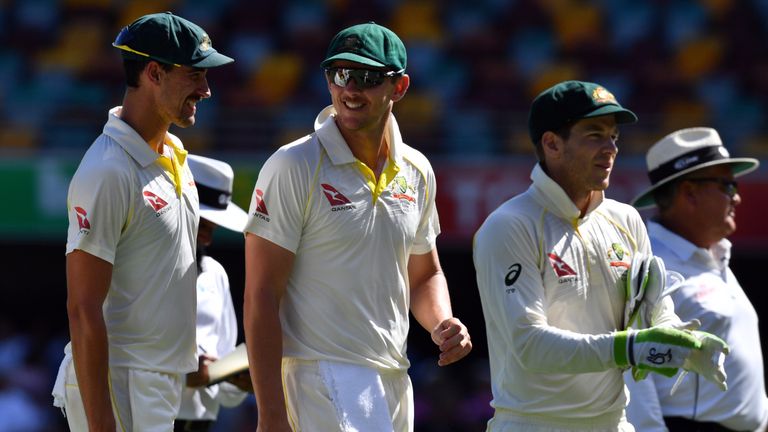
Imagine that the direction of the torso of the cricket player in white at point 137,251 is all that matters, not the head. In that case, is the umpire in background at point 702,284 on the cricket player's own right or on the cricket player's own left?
on the cricket player's own left

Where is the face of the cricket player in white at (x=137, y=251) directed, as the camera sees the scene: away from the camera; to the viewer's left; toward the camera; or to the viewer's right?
to the viewer's right

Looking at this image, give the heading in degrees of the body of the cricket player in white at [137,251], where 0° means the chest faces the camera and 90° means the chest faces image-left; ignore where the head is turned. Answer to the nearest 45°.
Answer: approximately 315°

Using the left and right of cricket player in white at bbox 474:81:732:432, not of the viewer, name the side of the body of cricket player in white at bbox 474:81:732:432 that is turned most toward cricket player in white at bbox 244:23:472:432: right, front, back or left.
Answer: right
